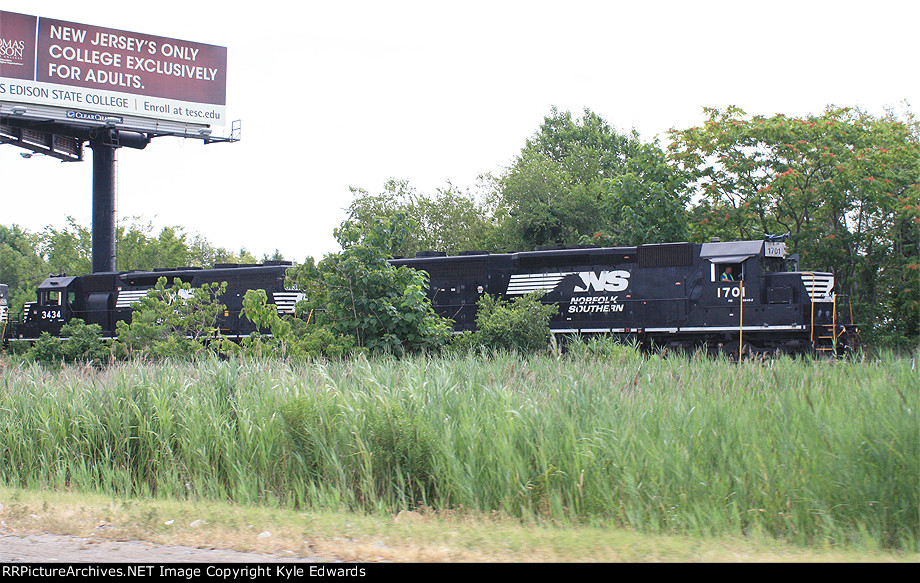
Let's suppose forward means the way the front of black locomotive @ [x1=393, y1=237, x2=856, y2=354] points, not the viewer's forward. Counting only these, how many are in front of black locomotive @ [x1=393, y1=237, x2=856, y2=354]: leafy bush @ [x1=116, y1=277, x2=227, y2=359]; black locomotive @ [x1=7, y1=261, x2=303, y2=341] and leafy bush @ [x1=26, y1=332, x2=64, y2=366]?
0

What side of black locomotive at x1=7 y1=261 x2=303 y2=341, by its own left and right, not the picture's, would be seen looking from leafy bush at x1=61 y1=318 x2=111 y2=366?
left

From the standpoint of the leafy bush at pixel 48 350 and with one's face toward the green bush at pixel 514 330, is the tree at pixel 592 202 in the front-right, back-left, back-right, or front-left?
front-left

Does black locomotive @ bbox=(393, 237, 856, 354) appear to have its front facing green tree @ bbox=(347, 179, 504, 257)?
no

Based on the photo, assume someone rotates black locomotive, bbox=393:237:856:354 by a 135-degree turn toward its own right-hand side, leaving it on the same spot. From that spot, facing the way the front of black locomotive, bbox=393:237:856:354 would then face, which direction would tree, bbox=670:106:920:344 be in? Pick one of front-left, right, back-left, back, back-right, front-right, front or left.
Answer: back

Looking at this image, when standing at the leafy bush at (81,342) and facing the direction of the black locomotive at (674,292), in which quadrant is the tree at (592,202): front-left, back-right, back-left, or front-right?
front-left

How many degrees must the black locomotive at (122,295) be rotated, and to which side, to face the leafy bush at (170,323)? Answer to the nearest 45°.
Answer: approximately 90° to its left

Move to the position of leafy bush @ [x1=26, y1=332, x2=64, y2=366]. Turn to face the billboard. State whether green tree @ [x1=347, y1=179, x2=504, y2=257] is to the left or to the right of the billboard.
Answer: right

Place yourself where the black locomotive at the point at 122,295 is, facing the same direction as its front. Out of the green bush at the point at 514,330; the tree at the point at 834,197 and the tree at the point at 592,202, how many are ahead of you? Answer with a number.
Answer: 0

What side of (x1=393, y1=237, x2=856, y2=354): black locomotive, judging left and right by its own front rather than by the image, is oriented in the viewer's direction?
right

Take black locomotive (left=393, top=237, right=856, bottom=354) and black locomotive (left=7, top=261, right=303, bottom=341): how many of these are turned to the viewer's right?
1

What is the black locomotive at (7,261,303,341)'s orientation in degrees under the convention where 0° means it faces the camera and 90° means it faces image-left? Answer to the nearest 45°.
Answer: approximately 90°

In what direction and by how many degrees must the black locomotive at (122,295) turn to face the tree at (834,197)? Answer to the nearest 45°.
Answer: approximately 135° to its left

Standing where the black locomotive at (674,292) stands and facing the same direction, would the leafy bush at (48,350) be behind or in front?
behind

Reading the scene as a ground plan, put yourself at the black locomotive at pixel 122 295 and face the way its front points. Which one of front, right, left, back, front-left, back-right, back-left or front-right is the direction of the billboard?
right

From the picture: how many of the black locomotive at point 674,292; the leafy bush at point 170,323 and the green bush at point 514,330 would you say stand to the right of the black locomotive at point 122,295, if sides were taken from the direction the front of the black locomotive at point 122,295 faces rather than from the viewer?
0

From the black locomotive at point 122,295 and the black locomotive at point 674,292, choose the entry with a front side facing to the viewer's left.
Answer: the black locomotive at point 122,295

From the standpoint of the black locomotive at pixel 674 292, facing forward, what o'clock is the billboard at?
The billboard is roughly at 7 o'clock from the black locomotive.

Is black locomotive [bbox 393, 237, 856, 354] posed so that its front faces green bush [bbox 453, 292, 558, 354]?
no
